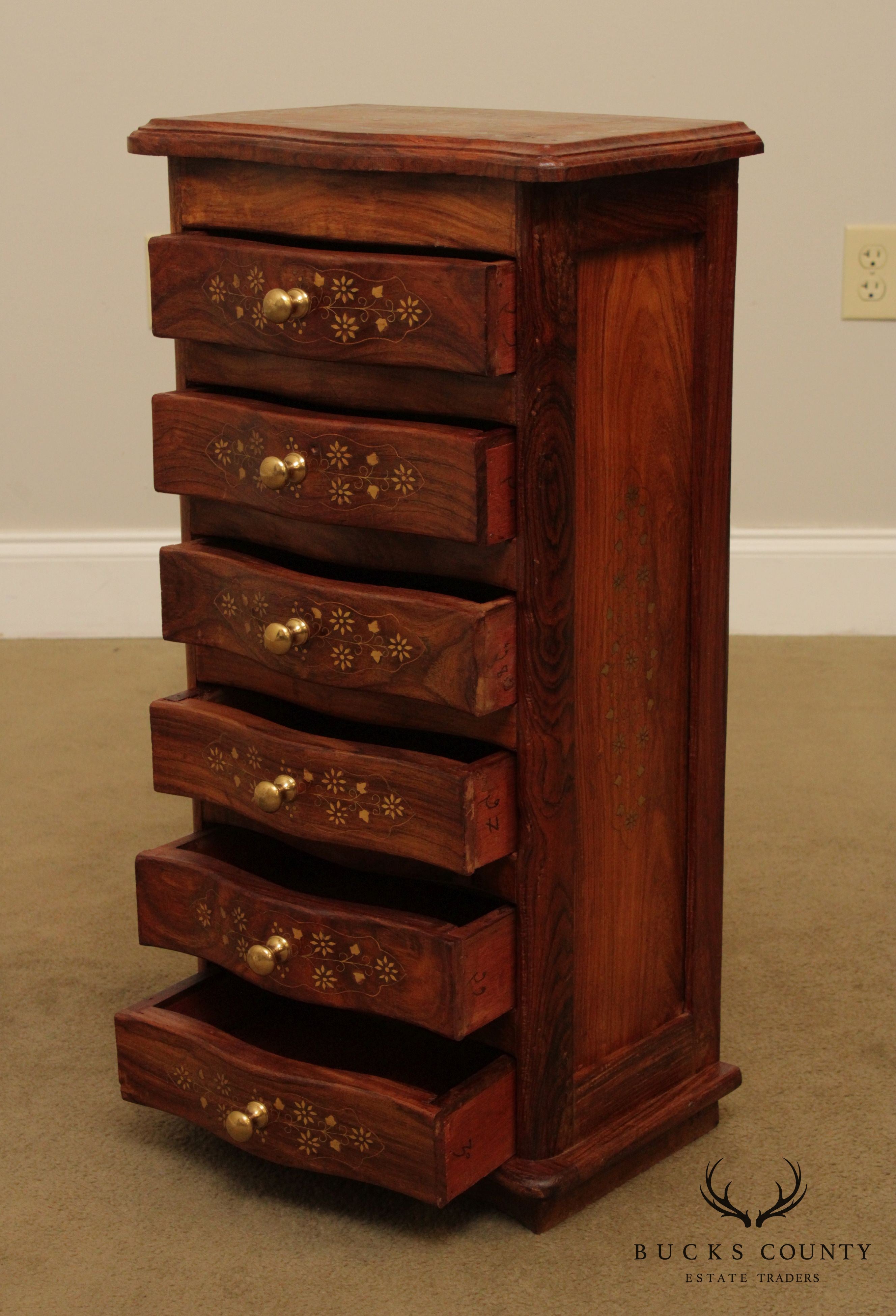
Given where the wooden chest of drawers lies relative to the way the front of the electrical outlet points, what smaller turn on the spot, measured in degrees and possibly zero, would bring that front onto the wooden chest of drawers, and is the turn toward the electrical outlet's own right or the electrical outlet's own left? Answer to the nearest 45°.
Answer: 0° — it already faces it

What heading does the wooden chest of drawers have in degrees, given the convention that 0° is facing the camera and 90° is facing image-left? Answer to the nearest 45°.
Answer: approximately 45°

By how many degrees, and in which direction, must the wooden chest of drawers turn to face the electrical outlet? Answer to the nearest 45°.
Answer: approximately 180°
